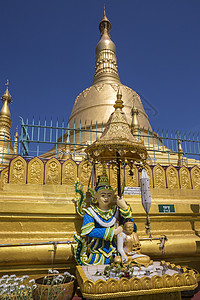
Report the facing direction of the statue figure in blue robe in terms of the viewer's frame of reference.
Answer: facing the viewer and to the right of the viewer
